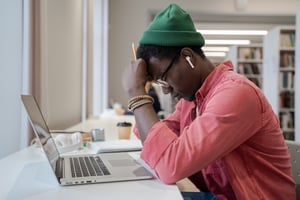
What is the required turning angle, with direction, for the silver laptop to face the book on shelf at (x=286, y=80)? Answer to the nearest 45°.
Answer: approximately 45° to its left

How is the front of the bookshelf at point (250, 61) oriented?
toward the camera

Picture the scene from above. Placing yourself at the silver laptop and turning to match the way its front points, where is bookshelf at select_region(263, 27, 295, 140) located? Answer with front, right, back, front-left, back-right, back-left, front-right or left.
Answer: front-left

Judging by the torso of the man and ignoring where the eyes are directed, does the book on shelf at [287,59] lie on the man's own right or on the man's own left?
on the man's own right

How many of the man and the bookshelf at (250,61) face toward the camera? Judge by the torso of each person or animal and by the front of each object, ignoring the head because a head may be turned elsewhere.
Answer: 1

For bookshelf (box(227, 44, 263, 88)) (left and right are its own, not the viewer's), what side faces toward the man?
front

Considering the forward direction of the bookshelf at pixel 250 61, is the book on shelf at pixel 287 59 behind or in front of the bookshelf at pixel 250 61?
in front

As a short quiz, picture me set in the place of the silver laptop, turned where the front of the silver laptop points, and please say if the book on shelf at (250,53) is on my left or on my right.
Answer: on my left

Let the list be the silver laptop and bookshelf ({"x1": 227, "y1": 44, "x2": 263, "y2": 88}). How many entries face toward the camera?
1

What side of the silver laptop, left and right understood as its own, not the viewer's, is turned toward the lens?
right

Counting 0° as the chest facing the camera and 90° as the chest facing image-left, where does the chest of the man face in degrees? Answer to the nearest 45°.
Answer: approximately 90°
